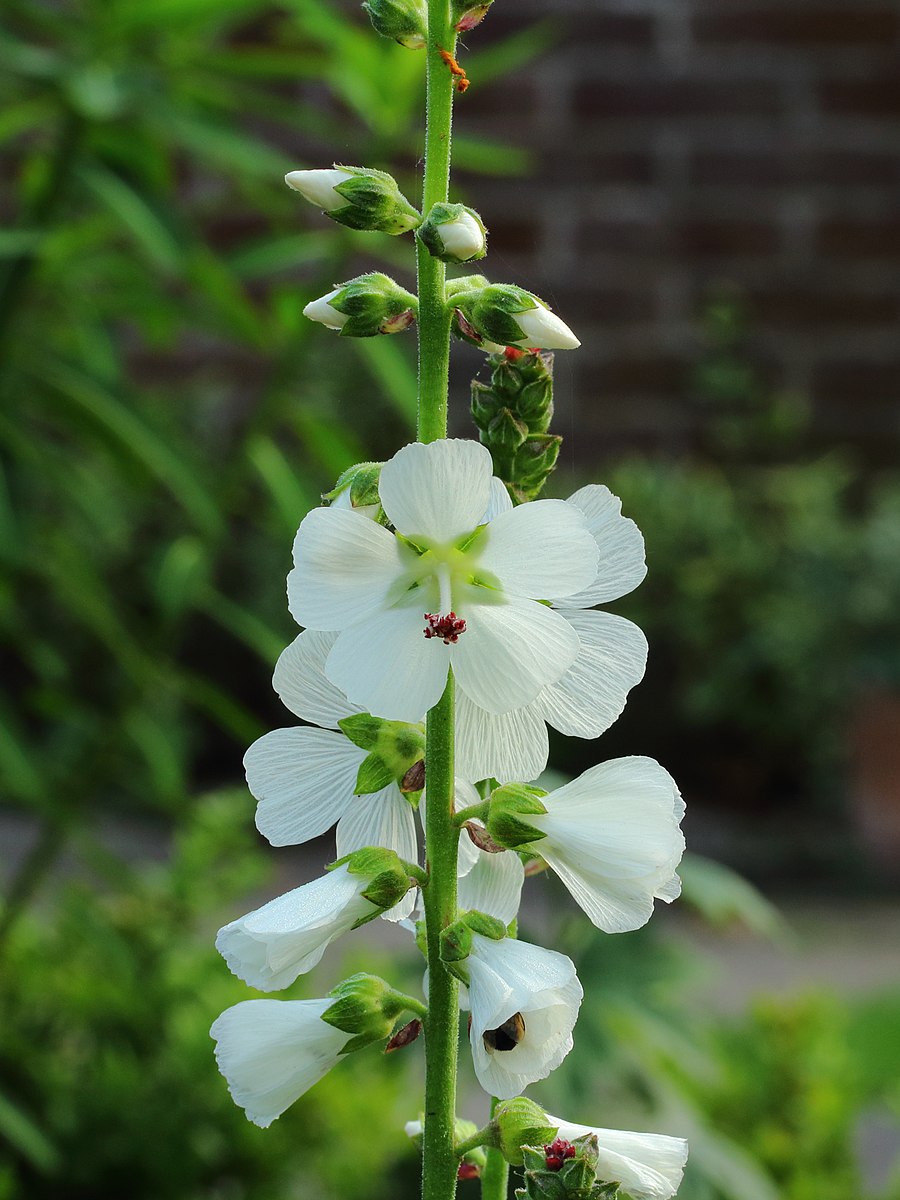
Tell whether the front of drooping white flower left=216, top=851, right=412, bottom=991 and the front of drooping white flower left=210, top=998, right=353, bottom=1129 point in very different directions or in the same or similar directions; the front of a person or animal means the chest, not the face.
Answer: same or similar directions

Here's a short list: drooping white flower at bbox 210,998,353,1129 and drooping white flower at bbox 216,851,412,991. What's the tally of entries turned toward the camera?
0

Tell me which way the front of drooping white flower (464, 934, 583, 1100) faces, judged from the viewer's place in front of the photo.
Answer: facing the viewer and to the right of the viewer

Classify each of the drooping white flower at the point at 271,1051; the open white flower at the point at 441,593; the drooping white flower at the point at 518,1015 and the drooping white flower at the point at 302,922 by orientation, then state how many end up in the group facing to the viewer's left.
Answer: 2

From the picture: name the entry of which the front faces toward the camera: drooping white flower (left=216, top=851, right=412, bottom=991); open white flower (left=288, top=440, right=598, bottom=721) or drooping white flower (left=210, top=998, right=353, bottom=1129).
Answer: the open white flower

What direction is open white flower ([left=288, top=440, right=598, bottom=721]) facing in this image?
toward the camera

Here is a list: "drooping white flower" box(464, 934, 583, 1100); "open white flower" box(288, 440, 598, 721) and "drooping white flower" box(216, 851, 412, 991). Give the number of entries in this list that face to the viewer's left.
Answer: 1

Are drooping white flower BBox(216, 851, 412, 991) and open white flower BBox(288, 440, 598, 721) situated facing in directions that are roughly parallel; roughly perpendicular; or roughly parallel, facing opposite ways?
roughly perpendicular

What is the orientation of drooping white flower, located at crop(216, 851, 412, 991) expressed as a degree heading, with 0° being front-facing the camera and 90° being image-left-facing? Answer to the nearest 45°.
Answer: approximately 90°

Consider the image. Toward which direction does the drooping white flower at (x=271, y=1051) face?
to the viewer's left
